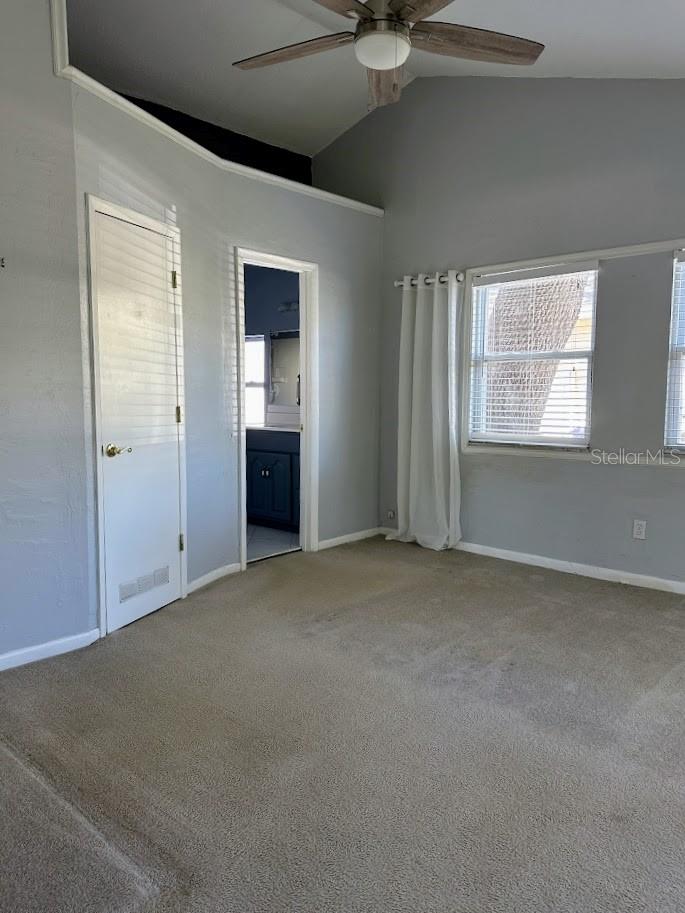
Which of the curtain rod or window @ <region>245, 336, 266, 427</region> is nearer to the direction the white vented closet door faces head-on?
the curtain rod

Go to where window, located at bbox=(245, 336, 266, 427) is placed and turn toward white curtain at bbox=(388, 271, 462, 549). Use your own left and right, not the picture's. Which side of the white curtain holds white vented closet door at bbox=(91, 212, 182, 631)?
right

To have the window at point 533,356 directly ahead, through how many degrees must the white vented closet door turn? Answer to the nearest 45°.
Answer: approximately 45° to its left

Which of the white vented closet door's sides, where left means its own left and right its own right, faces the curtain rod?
left

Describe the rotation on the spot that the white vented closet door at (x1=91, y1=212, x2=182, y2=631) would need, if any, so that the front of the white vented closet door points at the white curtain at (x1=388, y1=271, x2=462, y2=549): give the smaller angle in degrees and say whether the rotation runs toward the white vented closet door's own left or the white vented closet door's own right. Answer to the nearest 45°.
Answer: approximately 45° to the white vented closet door's own left

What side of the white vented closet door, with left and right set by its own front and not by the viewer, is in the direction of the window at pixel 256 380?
left

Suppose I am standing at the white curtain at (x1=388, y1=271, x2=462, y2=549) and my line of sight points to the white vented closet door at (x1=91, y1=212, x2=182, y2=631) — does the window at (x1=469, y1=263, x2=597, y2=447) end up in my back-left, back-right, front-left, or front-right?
back-left

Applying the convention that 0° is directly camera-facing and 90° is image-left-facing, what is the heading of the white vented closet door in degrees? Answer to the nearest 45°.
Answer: approximately 315°
